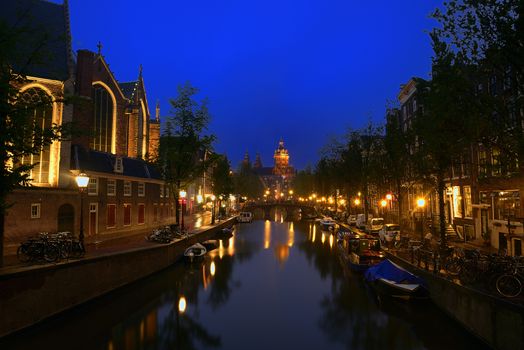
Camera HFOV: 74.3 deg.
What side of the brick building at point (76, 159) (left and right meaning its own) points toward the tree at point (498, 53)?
front

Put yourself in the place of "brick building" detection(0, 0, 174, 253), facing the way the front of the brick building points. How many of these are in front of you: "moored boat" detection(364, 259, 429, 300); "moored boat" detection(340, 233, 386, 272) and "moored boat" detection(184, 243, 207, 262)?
3

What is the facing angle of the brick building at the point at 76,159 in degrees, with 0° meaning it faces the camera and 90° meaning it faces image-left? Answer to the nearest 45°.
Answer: approximately 315°

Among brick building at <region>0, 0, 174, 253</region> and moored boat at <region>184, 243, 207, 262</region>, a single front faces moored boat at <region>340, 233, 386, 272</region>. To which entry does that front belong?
the brick building

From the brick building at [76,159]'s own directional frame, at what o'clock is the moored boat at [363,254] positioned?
The moored boat is roughly at 12 o'clock from the brick building.

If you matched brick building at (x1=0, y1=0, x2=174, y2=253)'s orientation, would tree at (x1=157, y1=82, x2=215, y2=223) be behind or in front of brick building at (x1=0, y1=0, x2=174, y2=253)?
in front

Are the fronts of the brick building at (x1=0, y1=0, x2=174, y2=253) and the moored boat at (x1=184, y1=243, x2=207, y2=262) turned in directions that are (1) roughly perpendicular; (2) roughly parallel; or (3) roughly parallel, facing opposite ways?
roughly perpendicular
